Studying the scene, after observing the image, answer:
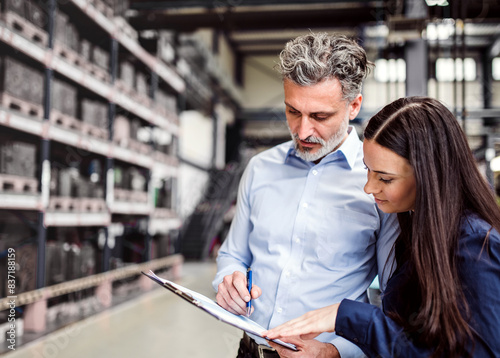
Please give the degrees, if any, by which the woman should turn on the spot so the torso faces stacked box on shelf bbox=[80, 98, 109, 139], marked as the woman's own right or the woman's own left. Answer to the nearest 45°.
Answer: approximately 45° to the woman's own right

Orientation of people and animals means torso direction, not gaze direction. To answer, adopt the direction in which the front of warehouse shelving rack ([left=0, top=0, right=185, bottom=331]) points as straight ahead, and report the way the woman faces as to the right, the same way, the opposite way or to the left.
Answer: the opposite way

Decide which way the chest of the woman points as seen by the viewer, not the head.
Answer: to the viewer's left

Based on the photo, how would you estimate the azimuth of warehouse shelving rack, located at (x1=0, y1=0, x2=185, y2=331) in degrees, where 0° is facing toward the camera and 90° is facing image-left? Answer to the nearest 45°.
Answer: approximately 315°

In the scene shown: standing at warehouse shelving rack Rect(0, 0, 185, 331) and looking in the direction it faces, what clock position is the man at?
The man is roughly at 1 o'clock from the warehouse shelving rack.

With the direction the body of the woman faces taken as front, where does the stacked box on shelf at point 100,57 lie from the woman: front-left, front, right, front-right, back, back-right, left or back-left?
front-right

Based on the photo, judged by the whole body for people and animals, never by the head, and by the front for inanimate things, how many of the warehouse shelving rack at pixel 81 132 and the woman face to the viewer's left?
1

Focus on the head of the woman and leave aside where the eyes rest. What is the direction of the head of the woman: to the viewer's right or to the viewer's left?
to the viewer's left
